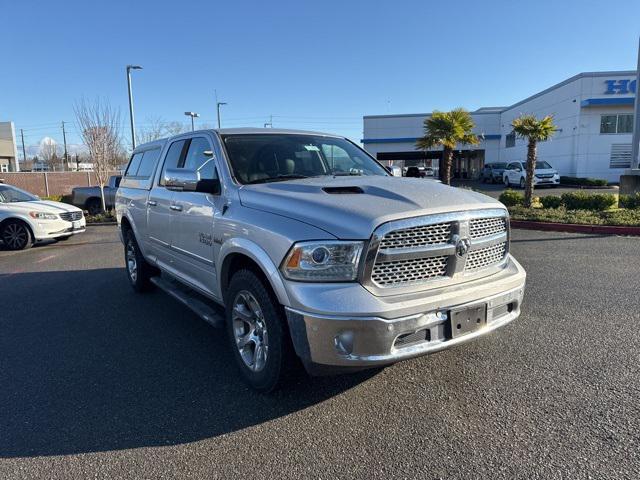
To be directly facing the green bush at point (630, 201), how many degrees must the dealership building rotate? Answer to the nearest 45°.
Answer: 0° — it already faces it

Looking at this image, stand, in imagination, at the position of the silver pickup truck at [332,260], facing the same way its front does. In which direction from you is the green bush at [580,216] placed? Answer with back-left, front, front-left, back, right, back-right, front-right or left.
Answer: left

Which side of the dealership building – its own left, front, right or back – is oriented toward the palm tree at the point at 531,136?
front

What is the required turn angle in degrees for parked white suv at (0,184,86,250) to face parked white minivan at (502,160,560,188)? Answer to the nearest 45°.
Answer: approximately 45° to its left

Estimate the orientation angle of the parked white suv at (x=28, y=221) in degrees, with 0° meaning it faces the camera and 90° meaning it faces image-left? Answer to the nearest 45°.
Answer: approximately 315°

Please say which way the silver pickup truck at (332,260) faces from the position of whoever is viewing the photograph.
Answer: facing the viewer and to the right of the viewer

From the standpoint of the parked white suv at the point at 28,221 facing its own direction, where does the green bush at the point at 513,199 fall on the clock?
The green bush is roughly at 11 o'clock from the parked white suv.

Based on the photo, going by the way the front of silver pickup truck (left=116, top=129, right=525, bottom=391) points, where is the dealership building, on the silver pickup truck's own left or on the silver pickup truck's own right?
on the silver pickup truck's own left

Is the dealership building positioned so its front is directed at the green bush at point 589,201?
yes

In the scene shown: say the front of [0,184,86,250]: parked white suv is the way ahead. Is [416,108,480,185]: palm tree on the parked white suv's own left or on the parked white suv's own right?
on the parked white suv's own left

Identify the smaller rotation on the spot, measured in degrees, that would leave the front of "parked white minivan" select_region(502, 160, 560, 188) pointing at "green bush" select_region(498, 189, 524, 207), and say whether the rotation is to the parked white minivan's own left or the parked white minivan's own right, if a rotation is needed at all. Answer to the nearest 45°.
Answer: approximately 45° to the parked white minivan's own right

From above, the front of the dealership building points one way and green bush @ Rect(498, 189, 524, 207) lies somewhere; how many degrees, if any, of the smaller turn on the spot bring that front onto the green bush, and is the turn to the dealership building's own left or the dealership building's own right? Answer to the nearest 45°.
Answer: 0° — it already faces it

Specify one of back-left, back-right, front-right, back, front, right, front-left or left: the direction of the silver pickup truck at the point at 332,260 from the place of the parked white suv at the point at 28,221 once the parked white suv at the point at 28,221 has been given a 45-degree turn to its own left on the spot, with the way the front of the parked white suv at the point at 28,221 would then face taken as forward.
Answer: right

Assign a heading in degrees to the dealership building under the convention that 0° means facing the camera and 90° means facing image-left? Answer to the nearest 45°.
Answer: approximately 0°

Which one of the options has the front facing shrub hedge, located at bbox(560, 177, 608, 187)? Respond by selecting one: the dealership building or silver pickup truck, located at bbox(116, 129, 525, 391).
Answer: the dealership building

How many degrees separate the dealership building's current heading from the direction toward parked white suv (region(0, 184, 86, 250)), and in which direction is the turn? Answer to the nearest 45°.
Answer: approximately 45° to its right

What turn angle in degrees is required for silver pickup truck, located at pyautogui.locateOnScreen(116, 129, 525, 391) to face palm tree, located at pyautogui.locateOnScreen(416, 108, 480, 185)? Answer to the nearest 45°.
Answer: approximately 135° to its left

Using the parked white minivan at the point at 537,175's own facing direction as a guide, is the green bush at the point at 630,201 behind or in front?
in front
